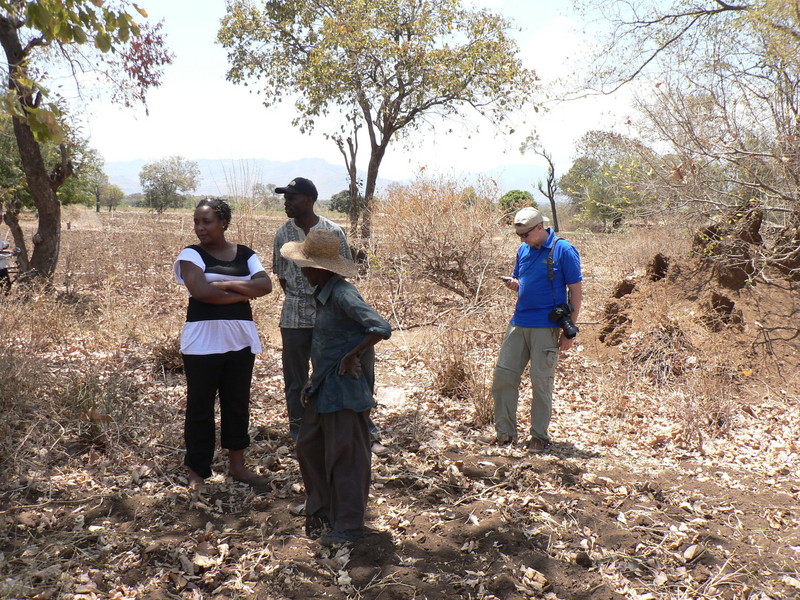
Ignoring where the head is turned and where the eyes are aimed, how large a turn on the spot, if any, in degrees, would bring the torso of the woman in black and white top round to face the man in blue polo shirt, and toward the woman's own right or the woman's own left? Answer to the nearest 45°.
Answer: approximately 90° to the woman's own left

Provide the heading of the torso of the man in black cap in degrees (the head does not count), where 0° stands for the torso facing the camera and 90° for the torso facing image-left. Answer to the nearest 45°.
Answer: approximately 45°

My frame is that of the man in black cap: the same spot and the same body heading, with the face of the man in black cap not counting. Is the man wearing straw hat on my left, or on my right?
on my left

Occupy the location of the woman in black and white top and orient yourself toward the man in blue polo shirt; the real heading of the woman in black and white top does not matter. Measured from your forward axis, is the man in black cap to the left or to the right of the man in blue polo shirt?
left
